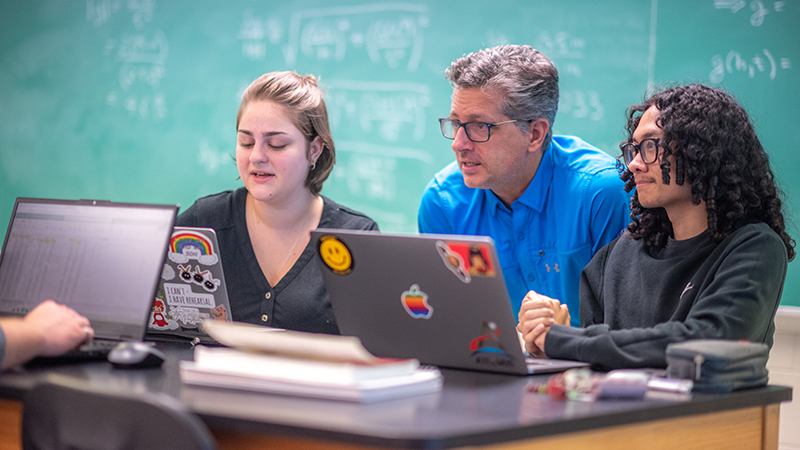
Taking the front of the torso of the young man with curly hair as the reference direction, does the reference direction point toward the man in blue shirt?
no

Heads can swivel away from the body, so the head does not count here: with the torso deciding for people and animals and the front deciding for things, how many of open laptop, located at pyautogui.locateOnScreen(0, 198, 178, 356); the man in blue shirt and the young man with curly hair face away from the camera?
0

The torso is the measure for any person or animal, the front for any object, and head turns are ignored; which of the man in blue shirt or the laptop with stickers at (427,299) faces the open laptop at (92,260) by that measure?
the man in blue shirt

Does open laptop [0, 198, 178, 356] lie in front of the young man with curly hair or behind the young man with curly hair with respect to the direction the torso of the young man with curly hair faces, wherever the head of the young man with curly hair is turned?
in front

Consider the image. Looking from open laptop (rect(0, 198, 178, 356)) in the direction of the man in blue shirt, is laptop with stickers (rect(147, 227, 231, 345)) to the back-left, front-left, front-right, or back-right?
front-left

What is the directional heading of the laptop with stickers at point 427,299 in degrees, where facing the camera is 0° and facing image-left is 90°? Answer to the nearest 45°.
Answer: approximately 225°

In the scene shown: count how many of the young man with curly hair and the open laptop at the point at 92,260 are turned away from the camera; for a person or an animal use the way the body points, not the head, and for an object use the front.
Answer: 0

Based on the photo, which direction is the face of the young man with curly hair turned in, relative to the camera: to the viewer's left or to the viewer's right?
to the viewer's left

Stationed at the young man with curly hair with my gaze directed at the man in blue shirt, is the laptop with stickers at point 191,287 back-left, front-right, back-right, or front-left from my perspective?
front-left

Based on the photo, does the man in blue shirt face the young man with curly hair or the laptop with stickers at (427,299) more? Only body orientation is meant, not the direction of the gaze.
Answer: the laptop with stickers

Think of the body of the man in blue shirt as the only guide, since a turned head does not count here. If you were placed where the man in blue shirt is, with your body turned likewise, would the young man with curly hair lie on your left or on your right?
on your left

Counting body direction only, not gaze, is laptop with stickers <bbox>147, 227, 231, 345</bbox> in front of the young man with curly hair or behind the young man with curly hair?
in front

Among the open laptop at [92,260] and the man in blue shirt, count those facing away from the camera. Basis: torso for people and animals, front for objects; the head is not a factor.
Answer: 0

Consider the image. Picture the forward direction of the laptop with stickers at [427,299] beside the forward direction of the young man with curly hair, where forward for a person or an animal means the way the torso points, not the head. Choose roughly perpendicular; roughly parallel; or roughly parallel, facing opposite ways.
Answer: roughly parallel, facing opposite ways

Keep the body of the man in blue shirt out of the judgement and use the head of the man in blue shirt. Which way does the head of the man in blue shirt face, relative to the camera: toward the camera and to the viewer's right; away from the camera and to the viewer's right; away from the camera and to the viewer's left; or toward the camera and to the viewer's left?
toward the camera and to the viewer's left

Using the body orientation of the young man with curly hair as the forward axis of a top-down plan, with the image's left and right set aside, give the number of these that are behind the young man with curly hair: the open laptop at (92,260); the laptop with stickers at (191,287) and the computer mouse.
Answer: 0
